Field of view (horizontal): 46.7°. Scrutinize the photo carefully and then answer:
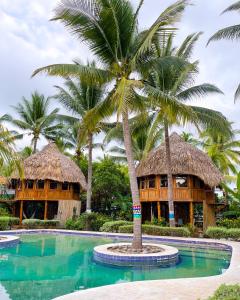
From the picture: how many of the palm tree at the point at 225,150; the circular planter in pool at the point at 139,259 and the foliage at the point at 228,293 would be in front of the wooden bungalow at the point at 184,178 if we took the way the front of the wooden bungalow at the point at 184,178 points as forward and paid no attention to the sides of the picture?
2

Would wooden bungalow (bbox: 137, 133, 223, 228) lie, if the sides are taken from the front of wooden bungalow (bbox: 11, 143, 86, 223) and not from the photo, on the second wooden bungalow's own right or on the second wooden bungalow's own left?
on the second wooden bungalow's own left

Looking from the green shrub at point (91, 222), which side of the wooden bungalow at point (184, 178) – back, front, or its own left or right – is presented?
right

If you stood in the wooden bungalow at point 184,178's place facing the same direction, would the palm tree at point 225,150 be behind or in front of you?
behind

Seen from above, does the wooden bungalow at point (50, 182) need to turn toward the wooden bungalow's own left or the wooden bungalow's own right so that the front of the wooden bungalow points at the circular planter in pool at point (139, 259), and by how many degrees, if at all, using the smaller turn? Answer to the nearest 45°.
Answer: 0° — it already faces it

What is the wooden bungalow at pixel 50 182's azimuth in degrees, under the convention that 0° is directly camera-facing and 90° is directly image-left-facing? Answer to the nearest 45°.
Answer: approximately 0°

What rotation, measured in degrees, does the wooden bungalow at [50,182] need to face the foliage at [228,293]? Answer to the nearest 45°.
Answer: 0° — it already faces it

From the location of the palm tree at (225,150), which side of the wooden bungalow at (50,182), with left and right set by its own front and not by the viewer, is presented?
left

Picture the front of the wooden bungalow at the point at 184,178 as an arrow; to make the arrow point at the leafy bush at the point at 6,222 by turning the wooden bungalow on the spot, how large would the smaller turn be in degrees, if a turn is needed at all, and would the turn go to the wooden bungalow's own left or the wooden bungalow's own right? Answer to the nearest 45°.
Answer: approximately 90° to the wooden bungalow's own right
